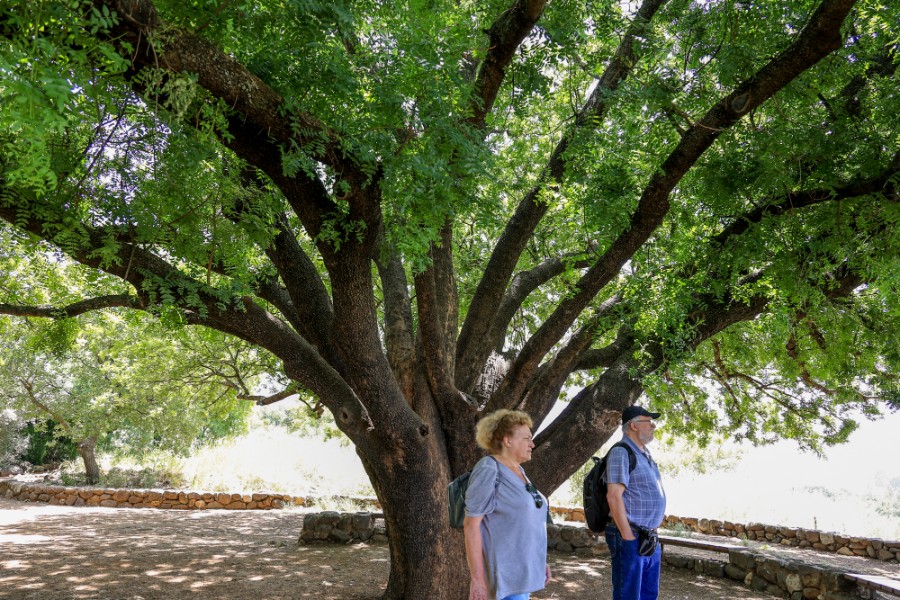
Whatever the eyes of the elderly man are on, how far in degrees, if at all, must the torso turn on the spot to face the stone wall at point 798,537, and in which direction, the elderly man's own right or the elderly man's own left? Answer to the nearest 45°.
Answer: approximately 90° to the elderly man's own left

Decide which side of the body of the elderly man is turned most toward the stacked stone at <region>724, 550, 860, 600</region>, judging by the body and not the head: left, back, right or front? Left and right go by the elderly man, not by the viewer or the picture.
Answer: left

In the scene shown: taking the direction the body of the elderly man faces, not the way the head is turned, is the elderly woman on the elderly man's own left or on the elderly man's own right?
on the elderly man's own right
